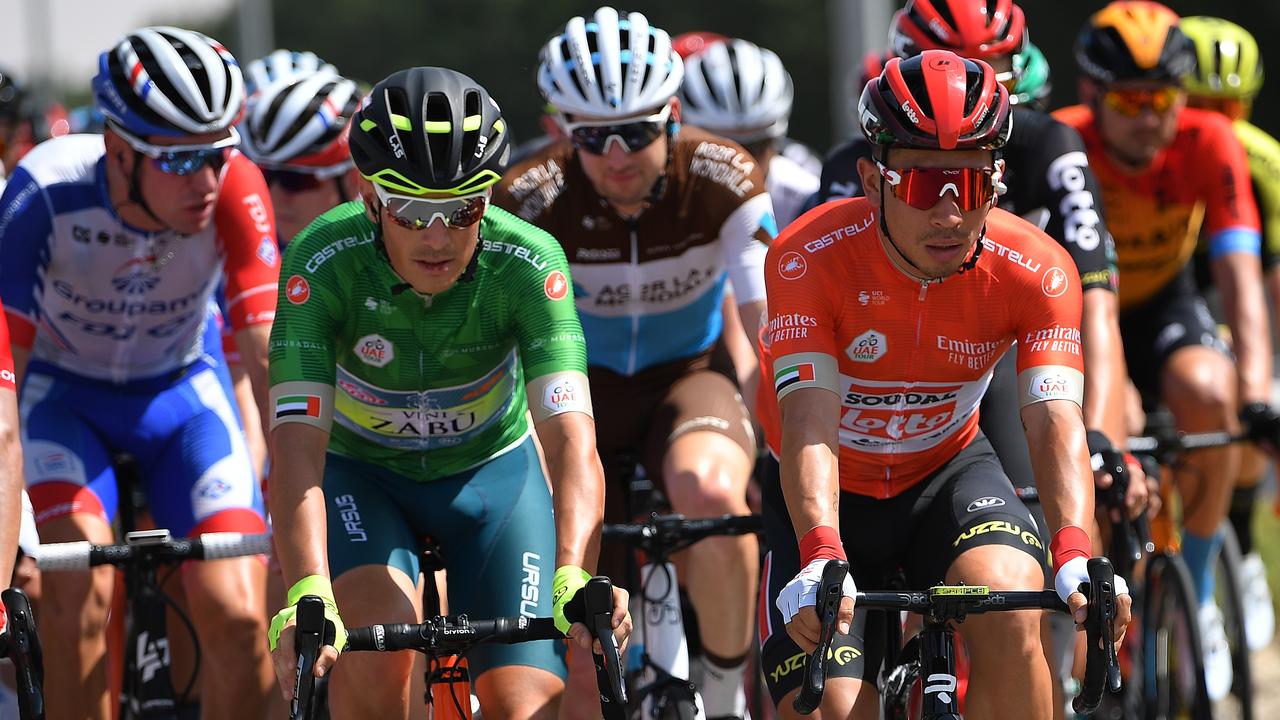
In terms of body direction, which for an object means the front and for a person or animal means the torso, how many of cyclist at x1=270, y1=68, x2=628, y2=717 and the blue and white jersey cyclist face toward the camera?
2

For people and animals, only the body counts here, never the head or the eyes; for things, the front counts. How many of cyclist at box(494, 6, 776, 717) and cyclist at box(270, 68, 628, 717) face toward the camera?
2

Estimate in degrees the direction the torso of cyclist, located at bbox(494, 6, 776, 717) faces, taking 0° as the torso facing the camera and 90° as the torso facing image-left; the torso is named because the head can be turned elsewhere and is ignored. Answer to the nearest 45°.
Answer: approximately 0°

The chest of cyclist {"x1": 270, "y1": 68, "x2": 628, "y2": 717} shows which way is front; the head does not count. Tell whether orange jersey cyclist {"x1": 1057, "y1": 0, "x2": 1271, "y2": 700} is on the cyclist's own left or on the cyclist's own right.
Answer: on the cyclist's own left

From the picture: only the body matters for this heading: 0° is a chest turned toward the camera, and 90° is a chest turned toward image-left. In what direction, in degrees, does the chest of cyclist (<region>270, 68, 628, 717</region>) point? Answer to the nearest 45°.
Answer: approximately 0°

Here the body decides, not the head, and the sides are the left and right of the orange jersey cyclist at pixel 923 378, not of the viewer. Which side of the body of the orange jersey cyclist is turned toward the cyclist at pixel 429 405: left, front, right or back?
right
